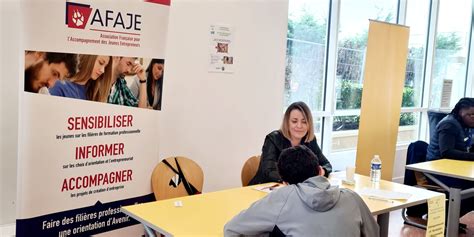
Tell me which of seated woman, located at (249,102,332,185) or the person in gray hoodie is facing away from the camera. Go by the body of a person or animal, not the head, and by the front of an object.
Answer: the person in gray hoodie

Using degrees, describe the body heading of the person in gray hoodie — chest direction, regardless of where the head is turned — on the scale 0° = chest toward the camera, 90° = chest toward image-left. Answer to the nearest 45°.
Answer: approximately 180°

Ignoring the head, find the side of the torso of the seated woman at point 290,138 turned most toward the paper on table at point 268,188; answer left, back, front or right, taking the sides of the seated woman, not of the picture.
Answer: front

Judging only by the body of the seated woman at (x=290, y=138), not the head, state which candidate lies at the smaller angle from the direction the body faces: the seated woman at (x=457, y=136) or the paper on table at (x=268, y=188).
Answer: the paper on table

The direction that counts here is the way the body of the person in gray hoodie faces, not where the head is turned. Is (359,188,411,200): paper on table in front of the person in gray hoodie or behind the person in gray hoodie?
in front

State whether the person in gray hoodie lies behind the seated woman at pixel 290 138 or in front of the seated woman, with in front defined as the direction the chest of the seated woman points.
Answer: in front

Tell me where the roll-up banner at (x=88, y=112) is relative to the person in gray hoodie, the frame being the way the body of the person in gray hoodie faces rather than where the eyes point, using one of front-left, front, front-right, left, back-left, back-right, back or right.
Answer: front-left

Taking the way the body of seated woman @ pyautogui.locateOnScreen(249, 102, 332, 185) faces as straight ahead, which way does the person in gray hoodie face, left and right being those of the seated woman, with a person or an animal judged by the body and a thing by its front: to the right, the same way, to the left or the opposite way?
the opposite way

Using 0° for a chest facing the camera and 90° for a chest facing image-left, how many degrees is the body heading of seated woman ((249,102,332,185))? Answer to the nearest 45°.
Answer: approximately 0°

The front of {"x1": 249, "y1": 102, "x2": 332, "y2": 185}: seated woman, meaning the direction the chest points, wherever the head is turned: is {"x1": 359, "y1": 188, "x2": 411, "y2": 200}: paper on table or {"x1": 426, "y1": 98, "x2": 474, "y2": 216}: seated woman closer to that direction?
the paper on table

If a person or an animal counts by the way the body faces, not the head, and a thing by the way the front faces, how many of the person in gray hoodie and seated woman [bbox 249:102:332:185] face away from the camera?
1

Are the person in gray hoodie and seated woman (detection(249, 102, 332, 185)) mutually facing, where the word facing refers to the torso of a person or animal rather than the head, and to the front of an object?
yes
